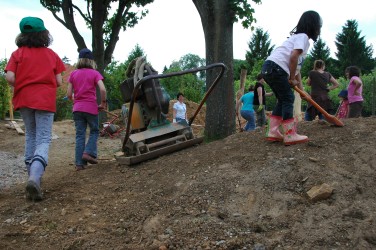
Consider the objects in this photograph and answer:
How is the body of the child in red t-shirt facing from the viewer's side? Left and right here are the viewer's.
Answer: facing away from the viewer

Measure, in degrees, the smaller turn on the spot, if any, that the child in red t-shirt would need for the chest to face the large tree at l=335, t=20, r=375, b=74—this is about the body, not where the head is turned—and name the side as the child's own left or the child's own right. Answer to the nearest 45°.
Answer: approximately 45° to the child's own right

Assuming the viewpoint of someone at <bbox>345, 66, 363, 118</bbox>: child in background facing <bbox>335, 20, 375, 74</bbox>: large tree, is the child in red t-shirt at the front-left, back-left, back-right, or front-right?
back-left

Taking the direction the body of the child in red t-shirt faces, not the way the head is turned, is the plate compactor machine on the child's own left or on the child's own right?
on the child's own right

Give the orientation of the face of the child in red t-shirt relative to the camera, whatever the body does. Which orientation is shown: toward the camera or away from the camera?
away from the camera

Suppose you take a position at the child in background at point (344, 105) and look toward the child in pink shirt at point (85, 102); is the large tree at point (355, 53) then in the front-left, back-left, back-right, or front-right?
back-right

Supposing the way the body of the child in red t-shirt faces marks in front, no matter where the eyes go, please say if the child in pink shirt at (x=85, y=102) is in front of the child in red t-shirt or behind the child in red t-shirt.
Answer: in front

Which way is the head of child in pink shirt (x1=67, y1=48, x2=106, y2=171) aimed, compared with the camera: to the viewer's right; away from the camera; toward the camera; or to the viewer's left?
away from the camera

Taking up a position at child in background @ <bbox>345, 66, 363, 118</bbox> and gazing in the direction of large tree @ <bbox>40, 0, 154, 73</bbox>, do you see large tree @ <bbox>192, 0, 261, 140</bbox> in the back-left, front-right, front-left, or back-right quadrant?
front-left
